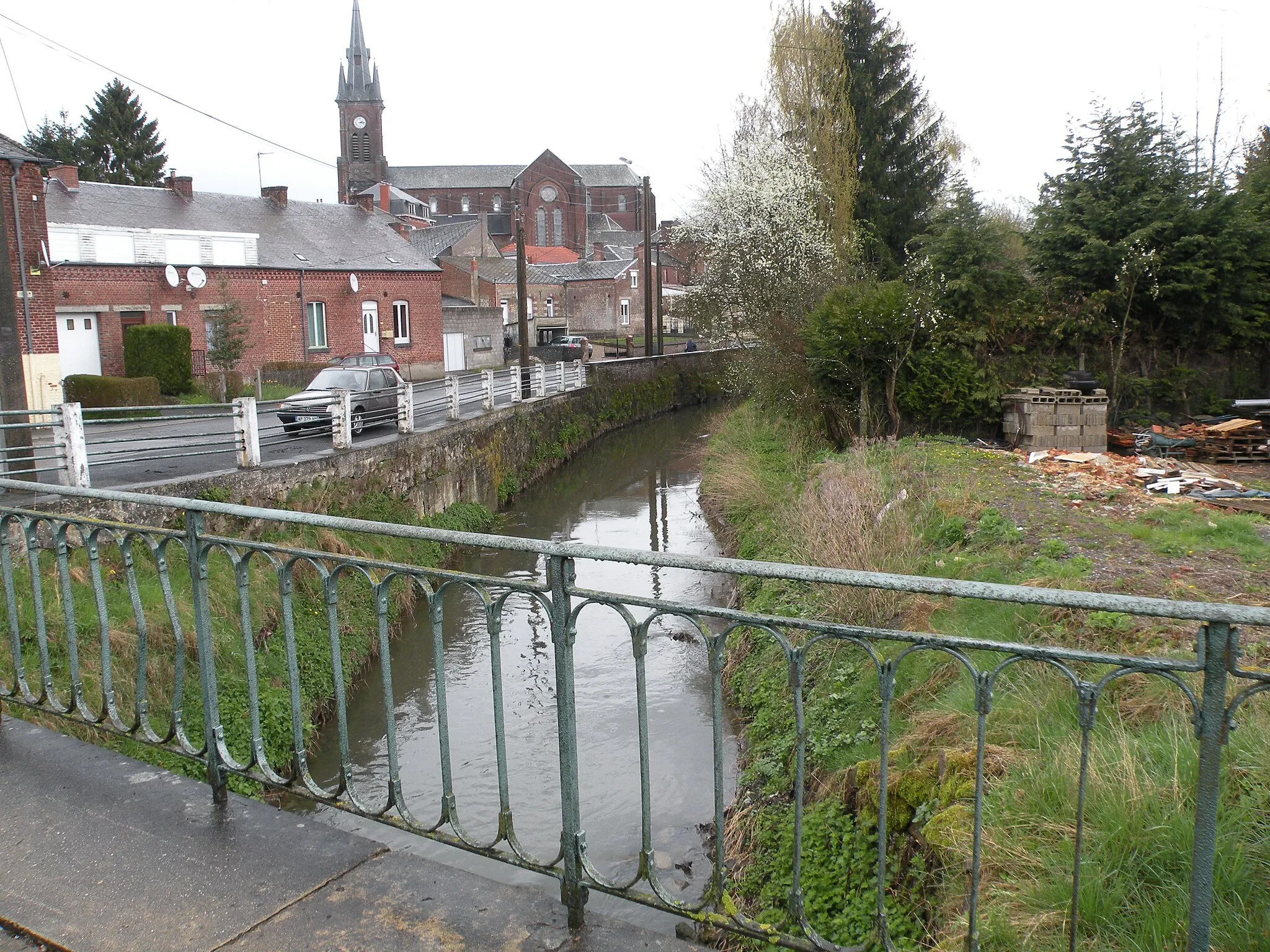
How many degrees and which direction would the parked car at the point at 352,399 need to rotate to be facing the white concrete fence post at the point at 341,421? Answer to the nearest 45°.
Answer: approximately 45° to its left

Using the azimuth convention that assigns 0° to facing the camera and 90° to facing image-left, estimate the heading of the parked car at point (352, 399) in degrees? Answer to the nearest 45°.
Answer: approximately 45°

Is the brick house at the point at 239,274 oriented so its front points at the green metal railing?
yes

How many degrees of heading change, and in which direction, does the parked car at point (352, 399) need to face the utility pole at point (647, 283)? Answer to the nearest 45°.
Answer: approximately 180°

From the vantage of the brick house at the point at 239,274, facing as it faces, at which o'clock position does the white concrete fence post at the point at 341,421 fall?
The white concrete fence post is roughly at 12 o'clock from the brick house.

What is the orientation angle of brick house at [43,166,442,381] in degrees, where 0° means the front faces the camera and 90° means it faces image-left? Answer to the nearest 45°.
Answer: approximately 0°

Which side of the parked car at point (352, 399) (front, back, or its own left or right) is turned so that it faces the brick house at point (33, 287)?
right

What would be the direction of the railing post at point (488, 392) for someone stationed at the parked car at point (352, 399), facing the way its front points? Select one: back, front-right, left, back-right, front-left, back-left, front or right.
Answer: back
